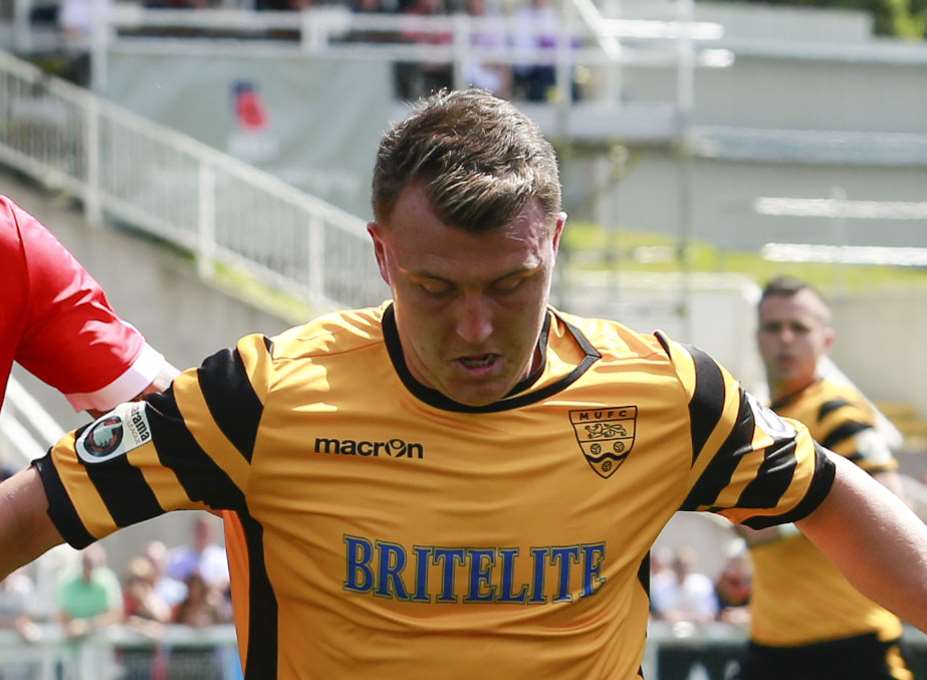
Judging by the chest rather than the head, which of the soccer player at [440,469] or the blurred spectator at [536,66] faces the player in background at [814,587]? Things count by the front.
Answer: the blurred spectator

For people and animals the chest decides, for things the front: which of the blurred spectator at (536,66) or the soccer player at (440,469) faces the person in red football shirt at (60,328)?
the blurred spectator

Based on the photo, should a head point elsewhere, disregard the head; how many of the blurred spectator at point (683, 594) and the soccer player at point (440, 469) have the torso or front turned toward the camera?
2

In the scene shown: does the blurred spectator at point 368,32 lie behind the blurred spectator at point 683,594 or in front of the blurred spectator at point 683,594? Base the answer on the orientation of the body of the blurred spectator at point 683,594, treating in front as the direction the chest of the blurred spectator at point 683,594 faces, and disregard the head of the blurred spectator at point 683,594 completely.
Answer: behind

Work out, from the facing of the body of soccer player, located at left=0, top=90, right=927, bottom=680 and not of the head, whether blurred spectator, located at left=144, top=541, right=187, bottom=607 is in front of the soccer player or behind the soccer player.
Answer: behind

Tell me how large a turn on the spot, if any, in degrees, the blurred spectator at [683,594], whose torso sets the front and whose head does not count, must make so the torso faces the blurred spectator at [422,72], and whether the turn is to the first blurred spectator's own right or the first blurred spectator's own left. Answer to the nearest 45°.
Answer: approximately 135° to the first blurred spectator's own right

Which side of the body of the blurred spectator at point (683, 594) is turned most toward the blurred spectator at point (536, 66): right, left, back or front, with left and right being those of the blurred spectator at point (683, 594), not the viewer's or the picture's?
back

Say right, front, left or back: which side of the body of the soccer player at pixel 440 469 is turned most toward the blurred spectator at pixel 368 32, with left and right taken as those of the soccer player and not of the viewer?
back

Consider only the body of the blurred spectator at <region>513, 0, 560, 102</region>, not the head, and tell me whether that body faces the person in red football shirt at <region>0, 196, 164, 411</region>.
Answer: yes

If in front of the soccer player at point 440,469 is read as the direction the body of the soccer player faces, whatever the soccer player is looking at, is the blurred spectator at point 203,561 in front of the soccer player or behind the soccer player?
behind

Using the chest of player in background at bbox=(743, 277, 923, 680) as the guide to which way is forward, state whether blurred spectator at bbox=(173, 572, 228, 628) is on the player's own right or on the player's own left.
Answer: on the player's own right

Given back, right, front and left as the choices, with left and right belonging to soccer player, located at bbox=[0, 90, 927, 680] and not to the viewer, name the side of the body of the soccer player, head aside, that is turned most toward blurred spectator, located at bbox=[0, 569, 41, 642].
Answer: back
